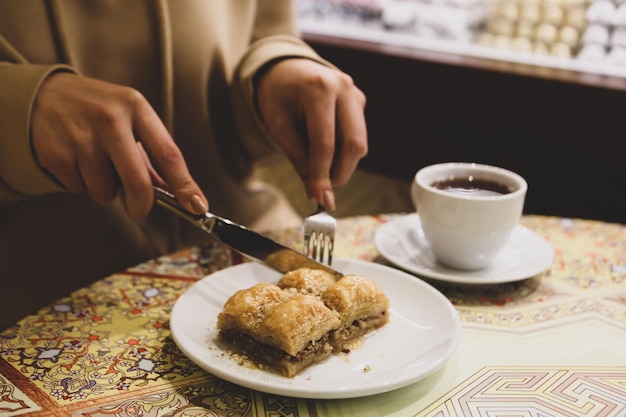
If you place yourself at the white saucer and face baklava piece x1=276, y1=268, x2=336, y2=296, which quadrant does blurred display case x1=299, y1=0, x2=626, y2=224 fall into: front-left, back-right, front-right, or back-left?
back-right

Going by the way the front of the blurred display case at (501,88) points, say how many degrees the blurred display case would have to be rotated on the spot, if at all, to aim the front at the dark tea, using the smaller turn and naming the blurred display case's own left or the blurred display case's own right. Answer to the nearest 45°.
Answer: approximately 45° to the blurred display case's own left

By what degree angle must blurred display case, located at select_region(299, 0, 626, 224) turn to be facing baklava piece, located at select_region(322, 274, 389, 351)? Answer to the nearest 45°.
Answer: approximately 45° to its left

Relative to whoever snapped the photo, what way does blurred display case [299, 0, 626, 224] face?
facing the viewer and to the left of the viewer

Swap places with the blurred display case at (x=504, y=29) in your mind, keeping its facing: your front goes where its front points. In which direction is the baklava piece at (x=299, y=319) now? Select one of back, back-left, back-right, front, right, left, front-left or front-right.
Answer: front-left

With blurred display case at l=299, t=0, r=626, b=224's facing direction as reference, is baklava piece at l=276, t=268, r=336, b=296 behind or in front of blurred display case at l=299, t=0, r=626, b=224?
in front

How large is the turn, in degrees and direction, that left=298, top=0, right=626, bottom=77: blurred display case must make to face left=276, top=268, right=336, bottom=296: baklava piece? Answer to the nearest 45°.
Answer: approximately 45° to its left

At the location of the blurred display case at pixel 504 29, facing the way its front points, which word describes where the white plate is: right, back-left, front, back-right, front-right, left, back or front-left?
front-left

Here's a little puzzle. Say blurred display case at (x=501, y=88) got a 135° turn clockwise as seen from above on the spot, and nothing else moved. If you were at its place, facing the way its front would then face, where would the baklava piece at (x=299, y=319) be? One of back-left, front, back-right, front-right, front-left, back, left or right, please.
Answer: back
